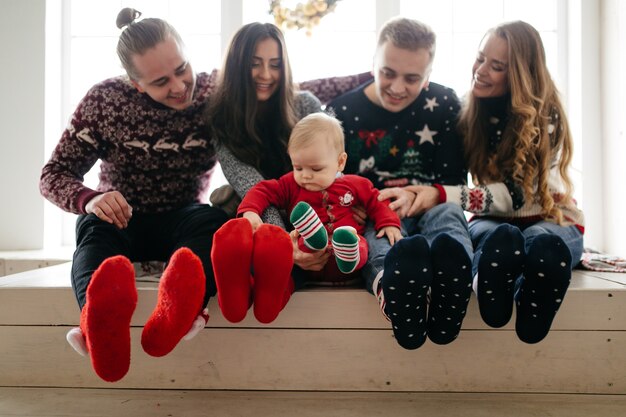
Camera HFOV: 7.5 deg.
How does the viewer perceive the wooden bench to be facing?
facing the viewer

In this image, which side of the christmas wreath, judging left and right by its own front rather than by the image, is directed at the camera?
front

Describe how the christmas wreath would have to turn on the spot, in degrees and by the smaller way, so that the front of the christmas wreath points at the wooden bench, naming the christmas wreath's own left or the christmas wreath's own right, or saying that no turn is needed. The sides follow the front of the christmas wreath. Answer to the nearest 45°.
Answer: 0° — it already faces it

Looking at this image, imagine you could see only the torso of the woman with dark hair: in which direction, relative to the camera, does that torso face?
toward the camera

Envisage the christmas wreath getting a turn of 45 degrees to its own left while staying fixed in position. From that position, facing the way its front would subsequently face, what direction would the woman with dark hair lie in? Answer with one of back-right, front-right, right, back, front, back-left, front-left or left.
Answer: front-right

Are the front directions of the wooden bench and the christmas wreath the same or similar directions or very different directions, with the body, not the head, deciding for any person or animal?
same or similar directions

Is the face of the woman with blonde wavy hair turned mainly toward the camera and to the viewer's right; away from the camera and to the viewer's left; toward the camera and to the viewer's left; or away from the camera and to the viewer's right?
toward the camera and to the viewer's left

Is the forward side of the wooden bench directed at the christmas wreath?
no

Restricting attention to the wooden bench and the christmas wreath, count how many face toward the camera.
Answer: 2
